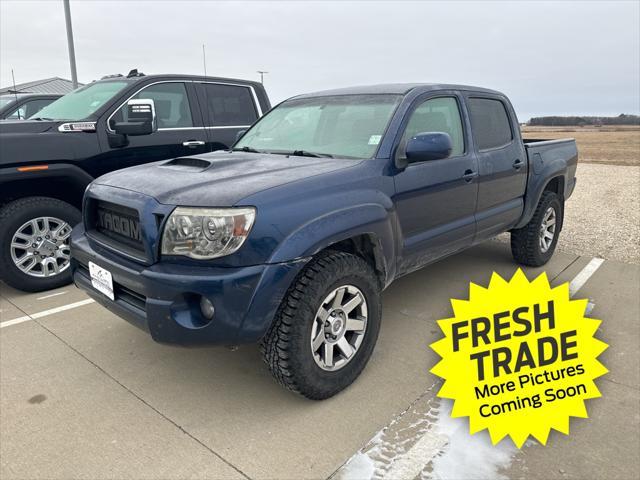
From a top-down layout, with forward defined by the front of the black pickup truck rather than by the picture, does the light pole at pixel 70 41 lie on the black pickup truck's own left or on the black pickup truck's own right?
on the black pickup truck's own right

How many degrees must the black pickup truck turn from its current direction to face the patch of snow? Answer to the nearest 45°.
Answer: approximately 135° to its left

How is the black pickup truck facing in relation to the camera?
to the viewer's left

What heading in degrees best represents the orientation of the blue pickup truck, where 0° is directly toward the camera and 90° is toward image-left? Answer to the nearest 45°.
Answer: approximately 45°

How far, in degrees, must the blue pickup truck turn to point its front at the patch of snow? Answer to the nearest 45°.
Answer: approximately 90° to its left
